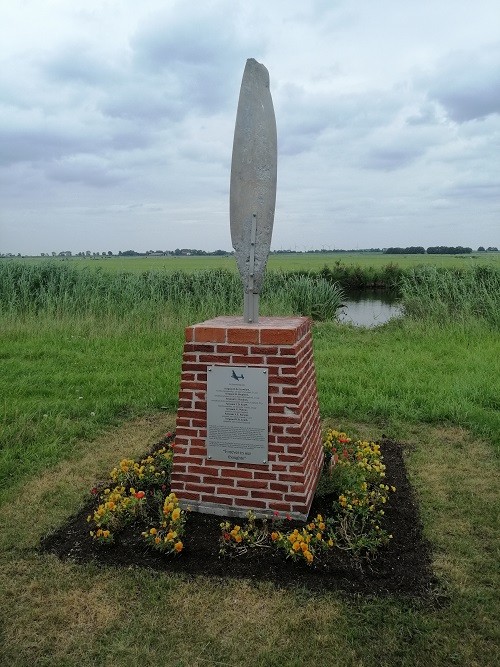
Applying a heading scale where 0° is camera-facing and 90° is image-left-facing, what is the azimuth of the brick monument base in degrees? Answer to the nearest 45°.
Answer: approximately 0°
